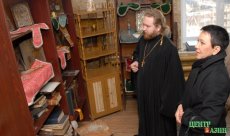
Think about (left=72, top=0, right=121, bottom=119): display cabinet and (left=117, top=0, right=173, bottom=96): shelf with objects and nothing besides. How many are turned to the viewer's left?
0

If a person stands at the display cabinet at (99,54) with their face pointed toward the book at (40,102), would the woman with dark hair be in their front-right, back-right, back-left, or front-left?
front-left

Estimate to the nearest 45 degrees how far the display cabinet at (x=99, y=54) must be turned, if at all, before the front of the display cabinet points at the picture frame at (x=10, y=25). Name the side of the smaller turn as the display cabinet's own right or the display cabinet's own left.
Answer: approximately 90° to the display cabinet's own right

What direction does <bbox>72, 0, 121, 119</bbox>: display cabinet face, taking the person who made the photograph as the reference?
facing the viewer and to the right of the viewer

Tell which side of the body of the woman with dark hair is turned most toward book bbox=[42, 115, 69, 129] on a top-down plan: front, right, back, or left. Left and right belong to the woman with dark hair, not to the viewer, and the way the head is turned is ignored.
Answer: front

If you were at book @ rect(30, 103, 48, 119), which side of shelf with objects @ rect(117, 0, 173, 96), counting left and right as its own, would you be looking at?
front

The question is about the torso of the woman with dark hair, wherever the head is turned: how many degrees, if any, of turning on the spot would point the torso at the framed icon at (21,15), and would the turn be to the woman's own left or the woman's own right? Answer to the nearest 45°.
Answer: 0° — they already face it

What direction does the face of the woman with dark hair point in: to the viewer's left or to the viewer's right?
to the viewer's left

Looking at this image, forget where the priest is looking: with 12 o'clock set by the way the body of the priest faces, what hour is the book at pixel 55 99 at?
The book is roughly at 1 o'clock from the priest.

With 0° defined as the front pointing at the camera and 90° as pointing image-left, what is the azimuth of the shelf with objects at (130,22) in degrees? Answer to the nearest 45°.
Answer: approximately 0°

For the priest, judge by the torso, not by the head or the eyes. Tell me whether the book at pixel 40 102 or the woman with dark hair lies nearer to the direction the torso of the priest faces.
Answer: the book

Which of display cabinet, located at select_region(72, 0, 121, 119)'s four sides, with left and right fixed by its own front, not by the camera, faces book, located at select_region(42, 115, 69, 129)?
right

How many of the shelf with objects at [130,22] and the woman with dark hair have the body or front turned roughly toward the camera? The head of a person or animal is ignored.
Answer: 1

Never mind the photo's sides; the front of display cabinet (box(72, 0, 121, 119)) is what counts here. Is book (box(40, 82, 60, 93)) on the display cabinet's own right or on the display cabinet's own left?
on the display cabinet's own right

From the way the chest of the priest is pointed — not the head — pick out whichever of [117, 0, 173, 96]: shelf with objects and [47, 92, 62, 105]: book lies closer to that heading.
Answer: the book

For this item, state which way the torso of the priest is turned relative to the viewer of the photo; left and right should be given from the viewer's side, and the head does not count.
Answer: facing the viewer and to the left of the viewer

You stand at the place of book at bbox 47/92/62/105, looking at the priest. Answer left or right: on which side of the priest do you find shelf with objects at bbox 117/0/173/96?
left

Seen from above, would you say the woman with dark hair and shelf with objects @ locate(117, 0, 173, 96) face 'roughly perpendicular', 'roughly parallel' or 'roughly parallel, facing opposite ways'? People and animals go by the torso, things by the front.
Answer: roughly perpendicular

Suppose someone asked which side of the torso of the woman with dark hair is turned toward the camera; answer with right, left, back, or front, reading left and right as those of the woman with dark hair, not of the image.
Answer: left
